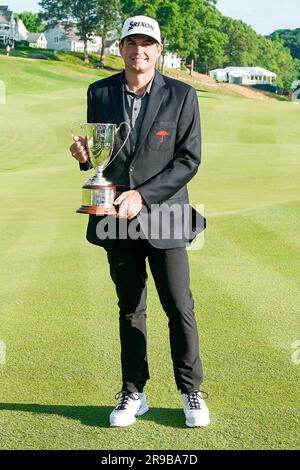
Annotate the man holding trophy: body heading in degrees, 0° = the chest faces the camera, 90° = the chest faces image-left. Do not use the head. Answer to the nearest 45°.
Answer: approximately 0°
